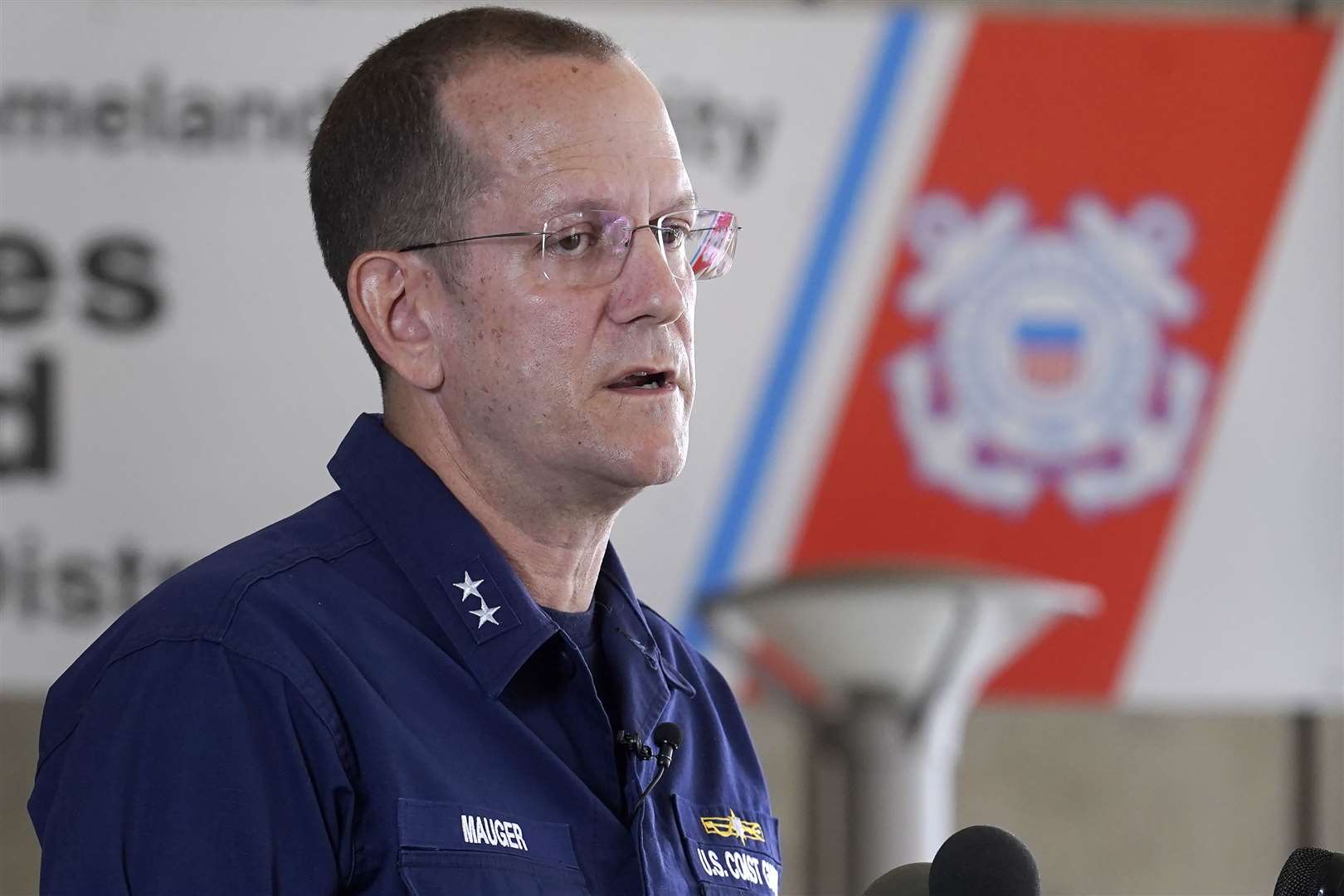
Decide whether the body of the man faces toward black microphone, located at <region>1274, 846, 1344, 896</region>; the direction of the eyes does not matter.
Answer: yes

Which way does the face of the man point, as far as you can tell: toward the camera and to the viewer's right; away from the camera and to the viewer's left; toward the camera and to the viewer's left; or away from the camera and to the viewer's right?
toward the camera and to the viewer's right

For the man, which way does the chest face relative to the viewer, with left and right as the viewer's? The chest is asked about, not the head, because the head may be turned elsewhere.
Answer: facing the viewer and to the right of the viewer
